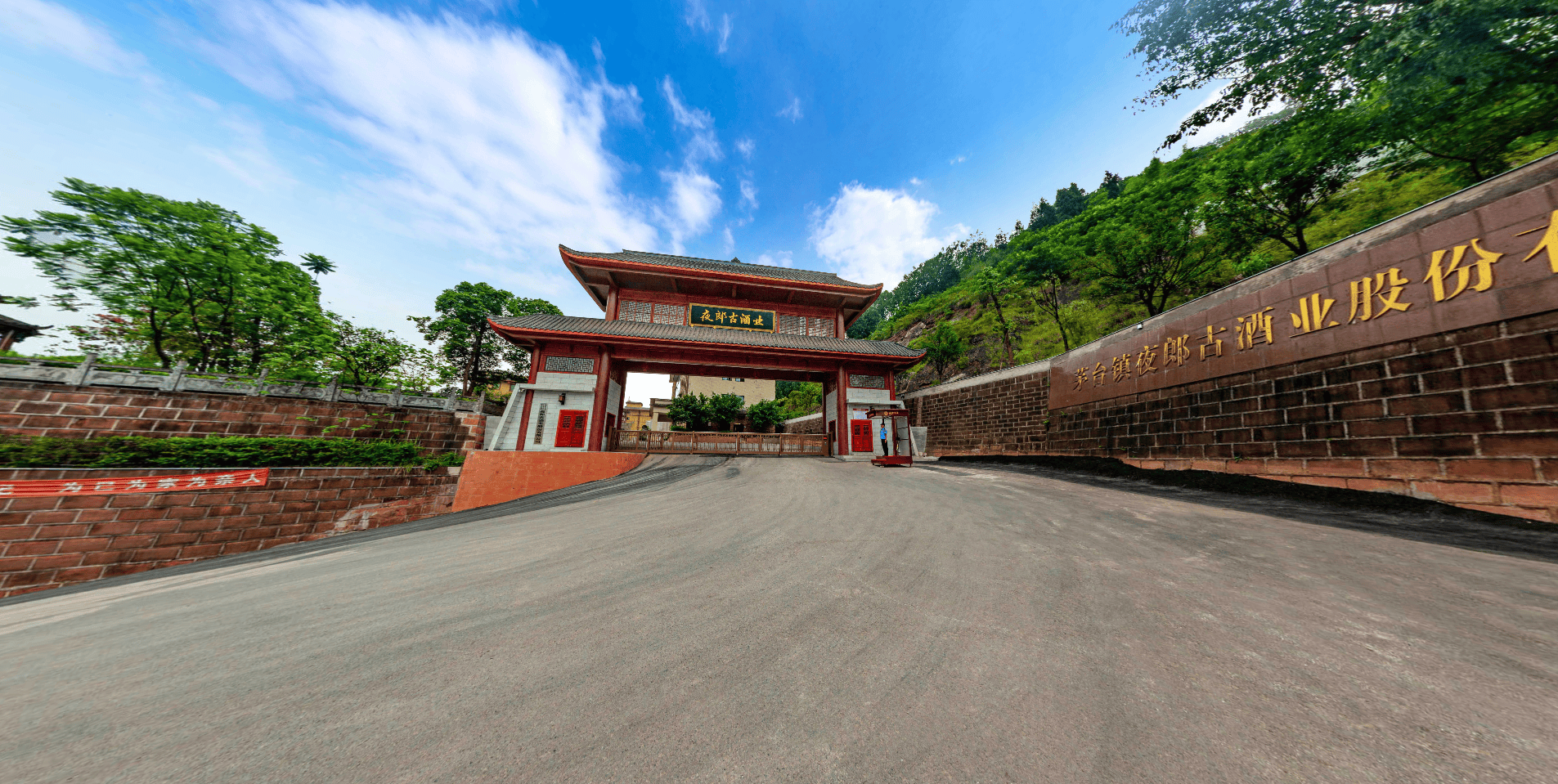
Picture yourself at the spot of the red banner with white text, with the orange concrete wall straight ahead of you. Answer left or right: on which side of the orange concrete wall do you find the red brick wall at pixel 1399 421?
right

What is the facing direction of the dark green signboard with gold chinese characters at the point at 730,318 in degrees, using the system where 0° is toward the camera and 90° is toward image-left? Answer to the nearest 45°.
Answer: approximately 0°

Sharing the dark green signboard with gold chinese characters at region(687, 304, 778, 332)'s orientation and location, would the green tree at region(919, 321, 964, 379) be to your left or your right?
on your left

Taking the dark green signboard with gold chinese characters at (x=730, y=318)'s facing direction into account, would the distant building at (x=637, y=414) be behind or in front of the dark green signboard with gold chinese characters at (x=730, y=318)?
behind

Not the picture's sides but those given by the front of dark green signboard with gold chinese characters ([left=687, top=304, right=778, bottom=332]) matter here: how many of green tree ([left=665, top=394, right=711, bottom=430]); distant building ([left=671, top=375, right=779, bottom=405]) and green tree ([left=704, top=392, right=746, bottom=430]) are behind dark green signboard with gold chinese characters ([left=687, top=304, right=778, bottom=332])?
3

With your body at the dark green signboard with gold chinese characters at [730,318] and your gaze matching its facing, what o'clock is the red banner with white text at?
The red banner with white text is roughly at 2 o'clock from the dark green signboard with gold chinese characters.

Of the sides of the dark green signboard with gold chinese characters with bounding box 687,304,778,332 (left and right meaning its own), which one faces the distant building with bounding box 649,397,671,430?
back

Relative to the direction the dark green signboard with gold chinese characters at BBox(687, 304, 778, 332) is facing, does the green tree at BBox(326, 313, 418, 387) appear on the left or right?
on its right

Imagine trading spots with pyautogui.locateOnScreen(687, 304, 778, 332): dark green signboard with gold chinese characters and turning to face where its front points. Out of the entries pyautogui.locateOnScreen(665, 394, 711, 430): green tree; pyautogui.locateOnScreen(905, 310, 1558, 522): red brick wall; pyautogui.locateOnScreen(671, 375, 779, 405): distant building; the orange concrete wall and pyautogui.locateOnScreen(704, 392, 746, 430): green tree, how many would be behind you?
3

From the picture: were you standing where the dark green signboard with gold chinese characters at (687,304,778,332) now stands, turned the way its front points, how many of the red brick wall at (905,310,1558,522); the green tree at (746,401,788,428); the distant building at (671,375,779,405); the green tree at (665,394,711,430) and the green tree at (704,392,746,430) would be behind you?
4

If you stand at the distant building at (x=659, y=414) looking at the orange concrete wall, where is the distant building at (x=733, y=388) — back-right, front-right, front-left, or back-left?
back-left

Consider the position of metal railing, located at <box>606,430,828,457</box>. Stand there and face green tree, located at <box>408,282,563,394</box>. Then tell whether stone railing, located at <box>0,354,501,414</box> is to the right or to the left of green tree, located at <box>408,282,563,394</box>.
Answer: left

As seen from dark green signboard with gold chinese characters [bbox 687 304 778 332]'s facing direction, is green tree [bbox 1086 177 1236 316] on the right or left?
on its left

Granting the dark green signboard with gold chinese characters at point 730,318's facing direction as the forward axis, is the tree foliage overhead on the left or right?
on its left

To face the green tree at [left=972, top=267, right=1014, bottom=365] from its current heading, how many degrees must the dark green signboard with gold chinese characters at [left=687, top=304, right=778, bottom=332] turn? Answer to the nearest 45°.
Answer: approximately 90° to its left

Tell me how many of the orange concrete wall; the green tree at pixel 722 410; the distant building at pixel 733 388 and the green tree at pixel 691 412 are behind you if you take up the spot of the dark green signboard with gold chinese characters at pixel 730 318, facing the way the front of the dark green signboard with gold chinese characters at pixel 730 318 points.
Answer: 3

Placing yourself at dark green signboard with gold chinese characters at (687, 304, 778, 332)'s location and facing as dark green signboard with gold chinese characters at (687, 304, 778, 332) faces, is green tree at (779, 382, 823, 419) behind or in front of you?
behind

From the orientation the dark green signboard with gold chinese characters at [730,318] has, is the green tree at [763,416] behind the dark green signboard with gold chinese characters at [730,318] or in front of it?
behind
